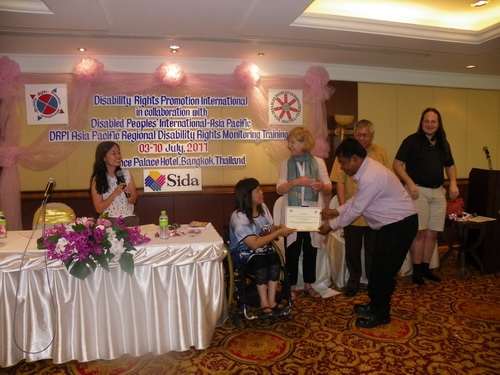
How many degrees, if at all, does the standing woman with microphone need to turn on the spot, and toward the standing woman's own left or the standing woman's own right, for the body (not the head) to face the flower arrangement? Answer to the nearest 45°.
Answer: approximately 45° to the standing woman's own right

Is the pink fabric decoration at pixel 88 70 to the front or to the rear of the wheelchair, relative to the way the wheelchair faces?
to the rear

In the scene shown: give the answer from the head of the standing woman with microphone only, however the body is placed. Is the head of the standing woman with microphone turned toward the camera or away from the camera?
toward the camera

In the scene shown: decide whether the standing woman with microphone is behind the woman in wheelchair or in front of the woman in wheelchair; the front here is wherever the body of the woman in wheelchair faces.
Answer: behind

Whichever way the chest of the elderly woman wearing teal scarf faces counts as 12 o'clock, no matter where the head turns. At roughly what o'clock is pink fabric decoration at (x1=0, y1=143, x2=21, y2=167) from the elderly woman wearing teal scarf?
The pink fabric decoration is roughly at 3 o'clock from the elderly woman wearing teal scarf.

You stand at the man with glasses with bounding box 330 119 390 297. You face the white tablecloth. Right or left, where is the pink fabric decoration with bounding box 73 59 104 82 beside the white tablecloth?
right

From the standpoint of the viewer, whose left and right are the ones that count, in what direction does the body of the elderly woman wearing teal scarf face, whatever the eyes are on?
facing the viewer

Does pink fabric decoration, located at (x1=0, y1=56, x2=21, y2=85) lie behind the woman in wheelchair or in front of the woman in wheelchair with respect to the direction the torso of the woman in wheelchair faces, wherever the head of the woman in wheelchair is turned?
behind

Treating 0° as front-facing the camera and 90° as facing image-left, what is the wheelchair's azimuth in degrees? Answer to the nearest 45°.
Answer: approximately 315°

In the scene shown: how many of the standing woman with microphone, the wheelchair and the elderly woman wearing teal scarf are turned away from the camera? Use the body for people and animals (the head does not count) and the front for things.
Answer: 0

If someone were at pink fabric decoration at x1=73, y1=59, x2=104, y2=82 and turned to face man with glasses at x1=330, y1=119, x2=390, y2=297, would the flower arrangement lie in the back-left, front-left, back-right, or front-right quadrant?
front-right

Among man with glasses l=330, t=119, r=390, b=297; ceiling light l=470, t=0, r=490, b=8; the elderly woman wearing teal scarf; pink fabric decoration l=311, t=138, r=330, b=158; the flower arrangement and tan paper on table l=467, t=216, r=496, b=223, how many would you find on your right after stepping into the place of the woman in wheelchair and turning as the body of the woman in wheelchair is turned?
1

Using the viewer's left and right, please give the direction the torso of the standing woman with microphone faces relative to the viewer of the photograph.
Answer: facing the viewer and to the right of the viewer
